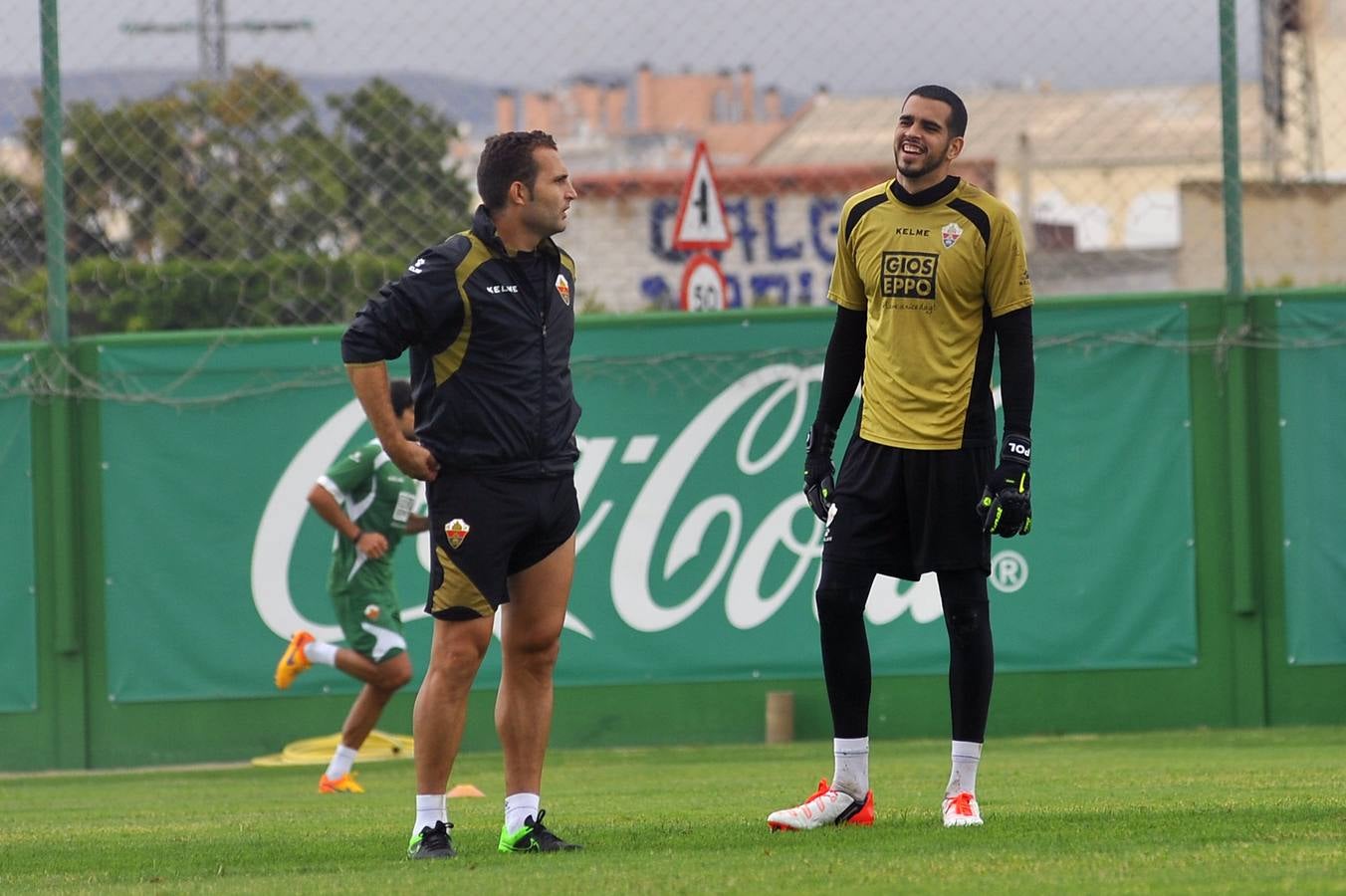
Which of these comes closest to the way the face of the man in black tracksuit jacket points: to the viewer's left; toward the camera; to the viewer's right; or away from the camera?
to the viewer's right

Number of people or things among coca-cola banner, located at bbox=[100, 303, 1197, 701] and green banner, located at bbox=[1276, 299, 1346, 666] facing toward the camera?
2

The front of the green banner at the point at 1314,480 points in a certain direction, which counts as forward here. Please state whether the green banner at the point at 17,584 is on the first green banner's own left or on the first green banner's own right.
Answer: on the first green banner's own right

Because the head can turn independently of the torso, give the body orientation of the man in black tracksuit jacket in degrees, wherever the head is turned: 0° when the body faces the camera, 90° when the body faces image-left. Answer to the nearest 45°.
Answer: approximately 315°

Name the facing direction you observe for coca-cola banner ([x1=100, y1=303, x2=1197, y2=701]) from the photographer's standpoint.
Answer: facing the viewer

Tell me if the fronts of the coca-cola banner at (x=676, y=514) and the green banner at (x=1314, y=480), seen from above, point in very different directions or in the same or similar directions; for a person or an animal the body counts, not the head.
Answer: same or similar directions

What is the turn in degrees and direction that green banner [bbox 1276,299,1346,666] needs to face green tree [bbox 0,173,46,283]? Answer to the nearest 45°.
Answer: approximately 90° to its right

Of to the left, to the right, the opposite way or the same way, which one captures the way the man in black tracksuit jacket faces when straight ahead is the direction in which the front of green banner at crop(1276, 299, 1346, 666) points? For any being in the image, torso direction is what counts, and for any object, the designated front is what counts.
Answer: to the left

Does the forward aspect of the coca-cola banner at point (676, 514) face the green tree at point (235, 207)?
no

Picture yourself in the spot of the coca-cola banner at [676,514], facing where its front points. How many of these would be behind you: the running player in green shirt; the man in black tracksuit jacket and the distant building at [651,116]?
1

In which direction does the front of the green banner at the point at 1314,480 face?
toward the camera

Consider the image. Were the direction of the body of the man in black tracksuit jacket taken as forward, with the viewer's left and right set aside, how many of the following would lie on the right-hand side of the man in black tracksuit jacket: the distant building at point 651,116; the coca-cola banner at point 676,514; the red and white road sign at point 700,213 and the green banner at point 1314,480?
0

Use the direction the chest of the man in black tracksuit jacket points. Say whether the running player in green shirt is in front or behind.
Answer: behind

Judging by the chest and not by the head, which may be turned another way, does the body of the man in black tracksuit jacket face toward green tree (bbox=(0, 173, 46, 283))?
no

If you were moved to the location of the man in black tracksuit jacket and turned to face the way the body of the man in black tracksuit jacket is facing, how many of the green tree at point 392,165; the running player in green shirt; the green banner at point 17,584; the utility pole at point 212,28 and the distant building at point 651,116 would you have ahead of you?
0

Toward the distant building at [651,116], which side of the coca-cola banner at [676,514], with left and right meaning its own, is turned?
back
